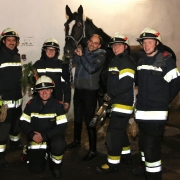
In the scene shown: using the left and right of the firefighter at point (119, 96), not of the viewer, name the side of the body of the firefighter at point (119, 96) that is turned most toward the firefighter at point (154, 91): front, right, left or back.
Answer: left

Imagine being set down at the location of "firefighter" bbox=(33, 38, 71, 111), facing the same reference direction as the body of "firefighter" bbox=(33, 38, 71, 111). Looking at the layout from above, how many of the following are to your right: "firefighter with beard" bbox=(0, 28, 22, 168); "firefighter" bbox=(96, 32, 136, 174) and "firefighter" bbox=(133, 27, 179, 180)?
1

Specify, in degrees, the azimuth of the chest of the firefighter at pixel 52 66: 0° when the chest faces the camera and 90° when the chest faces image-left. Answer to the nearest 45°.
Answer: approximately 0°

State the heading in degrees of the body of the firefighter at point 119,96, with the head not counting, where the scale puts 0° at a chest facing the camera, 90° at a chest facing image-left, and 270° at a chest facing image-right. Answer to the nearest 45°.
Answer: approximately 45°

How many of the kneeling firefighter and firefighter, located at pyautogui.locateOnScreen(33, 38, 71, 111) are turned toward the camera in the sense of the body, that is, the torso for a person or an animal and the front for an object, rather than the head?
2

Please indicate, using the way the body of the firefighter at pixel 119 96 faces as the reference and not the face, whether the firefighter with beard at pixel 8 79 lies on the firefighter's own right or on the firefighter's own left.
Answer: on the firefighter's own right

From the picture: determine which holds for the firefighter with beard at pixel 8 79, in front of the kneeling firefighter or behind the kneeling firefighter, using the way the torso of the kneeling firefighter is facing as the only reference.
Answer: behind

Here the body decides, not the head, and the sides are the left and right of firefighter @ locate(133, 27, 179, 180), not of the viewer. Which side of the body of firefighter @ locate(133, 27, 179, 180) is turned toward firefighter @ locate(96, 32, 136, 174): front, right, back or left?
right
